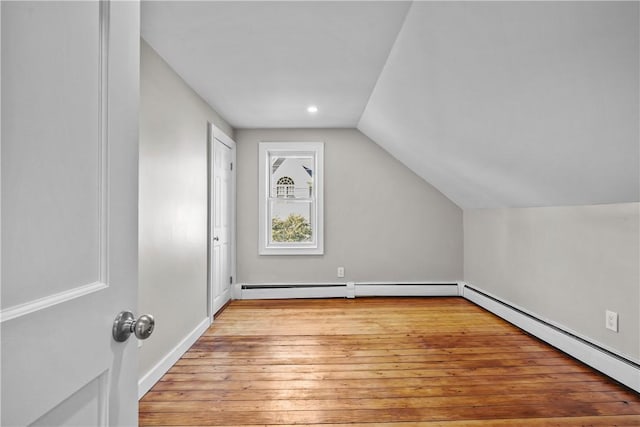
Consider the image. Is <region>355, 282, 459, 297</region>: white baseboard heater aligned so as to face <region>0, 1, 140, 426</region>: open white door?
yes

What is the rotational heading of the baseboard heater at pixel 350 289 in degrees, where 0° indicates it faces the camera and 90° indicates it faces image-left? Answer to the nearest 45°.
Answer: approximately 0°

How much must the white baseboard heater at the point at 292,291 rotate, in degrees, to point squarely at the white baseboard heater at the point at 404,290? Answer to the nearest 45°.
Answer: approximately 90° to its left

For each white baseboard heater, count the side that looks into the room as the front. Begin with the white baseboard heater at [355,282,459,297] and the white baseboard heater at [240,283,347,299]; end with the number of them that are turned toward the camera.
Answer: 2

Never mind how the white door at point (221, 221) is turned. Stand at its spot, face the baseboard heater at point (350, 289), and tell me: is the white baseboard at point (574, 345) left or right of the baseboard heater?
right

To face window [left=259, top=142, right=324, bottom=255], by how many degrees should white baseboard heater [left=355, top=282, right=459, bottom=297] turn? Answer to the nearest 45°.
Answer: approximately 90° to its right

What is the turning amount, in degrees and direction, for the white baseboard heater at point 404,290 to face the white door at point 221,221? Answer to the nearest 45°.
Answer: approximately 45° to its right

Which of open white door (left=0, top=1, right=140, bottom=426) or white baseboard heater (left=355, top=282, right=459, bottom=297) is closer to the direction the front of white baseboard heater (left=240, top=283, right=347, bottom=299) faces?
the open white door

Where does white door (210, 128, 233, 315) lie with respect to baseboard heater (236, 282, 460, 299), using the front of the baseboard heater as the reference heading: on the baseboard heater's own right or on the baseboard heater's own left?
on the baseboard heater's own right
